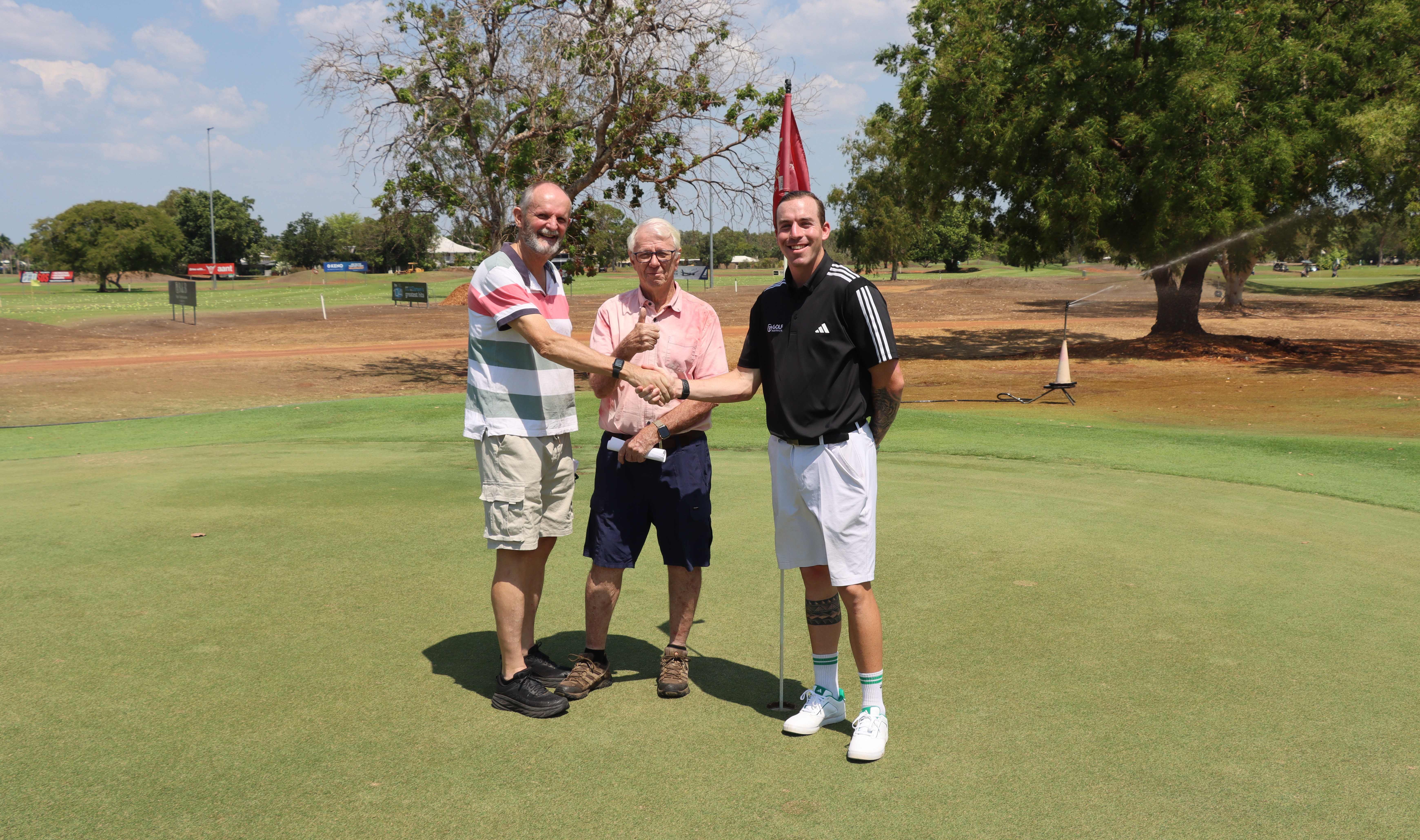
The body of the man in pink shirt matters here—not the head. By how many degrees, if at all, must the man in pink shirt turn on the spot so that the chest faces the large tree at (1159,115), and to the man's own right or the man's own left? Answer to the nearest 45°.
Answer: approximately 135° to the man's own left

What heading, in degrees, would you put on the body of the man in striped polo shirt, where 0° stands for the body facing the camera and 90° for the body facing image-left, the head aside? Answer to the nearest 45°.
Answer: approximately 315°

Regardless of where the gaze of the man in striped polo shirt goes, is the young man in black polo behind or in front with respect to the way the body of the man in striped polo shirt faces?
in front

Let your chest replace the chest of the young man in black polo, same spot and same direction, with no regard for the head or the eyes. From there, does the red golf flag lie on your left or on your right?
on your right

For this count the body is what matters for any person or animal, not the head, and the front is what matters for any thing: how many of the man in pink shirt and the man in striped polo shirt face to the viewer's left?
0

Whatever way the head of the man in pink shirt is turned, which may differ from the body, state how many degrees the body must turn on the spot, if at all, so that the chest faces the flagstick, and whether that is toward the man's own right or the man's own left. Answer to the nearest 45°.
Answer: approximately 45° to the man's own left

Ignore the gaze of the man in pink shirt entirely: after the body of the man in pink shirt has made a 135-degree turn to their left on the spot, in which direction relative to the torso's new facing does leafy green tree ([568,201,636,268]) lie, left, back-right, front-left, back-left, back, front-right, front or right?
front-left

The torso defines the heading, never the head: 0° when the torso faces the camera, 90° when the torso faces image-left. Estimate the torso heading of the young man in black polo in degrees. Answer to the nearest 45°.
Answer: approximately 45°

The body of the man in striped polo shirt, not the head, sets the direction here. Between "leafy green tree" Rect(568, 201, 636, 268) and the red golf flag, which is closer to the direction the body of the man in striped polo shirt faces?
the red golf flag

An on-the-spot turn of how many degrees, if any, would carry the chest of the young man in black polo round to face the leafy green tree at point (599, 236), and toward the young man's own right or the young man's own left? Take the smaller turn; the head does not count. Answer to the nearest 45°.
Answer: approximately 135° to the young man's own right
